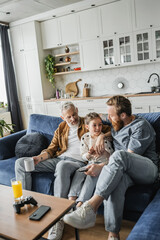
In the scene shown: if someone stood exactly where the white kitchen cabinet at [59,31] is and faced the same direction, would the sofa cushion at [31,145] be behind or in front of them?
in front

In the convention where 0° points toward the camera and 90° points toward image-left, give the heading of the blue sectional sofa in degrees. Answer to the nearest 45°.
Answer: approximately 0°

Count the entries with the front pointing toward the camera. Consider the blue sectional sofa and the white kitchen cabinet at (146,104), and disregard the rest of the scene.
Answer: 2

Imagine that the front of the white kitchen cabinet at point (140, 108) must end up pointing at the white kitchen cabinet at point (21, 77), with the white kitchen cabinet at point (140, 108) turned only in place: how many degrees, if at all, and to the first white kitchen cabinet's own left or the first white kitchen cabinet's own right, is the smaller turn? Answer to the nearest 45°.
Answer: approximately 90° to the first white kitchen cabinet's own right

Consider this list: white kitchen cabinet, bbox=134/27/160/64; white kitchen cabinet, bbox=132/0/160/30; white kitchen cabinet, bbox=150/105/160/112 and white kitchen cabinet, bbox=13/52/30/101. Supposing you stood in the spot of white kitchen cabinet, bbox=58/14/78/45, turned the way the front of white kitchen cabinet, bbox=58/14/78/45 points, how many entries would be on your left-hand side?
3

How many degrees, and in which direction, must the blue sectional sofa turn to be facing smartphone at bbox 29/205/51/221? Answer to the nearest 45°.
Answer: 0° — it already faces it

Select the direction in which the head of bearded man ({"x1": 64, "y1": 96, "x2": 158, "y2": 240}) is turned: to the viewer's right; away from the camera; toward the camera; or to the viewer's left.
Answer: to the viewer's left

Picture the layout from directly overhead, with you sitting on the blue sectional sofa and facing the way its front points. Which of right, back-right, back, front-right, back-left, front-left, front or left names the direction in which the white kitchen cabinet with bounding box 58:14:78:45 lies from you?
back

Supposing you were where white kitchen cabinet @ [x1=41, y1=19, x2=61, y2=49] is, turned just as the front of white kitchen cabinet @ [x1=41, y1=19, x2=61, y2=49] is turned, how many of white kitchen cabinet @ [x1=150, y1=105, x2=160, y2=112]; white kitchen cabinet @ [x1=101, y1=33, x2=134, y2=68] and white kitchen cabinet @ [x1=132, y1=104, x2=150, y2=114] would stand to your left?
3

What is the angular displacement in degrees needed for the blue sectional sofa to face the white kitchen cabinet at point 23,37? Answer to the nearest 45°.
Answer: approximately 180°

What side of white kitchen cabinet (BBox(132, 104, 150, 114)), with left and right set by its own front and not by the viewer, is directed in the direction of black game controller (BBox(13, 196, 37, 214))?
front
